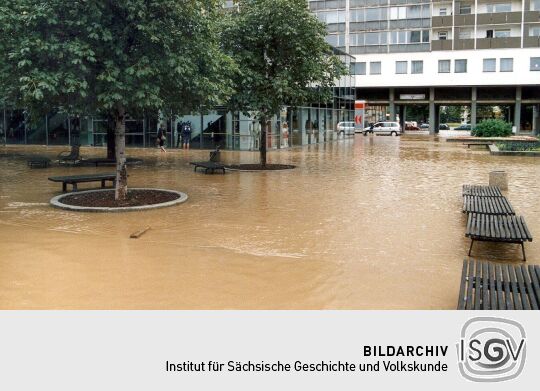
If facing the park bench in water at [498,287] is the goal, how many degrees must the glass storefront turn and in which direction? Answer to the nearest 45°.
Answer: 0° — it already faces it

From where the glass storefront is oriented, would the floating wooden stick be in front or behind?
in front

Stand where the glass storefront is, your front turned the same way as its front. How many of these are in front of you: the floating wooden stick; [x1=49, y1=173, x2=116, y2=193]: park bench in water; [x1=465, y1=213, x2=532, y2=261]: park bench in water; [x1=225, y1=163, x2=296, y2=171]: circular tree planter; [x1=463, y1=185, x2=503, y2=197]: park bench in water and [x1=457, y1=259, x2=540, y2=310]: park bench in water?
6

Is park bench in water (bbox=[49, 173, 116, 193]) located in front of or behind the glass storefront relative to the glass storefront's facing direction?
in front

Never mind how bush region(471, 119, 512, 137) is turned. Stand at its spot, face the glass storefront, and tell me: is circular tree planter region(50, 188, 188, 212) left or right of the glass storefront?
left

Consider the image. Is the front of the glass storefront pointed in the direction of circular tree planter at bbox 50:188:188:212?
yes

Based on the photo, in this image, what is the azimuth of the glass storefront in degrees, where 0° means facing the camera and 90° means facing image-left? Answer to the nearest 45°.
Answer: approximately 0°

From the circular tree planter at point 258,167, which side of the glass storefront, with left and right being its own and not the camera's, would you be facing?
front

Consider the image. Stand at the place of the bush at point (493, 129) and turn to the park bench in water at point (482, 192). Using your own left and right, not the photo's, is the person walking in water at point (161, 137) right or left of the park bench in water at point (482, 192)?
right

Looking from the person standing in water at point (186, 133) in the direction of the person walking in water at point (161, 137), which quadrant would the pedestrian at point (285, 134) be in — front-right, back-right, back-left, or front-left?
back-left
